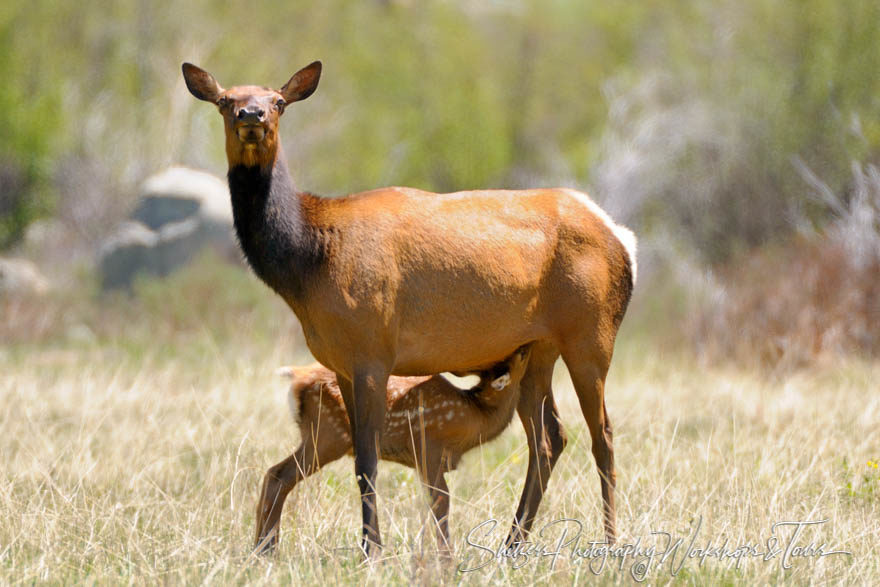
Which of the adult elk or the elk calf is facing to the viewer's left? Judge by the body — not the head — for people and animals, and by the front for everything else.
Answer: the adult elk

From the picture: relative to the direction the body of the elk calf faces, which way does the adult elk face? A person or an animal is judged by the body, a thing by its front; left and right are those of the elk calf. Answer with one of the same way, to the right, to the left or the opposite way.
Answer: the opposite way

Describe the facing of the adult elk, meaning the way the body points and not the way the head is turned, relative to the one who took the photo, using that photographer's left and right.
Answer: facing to the left of the viewer

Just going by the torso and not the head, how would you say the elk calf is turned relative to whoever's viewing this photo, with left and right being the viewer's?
facing to the right of the viewer

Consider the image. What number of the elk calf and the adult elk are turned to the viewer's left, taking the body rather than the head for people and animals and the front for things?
1
